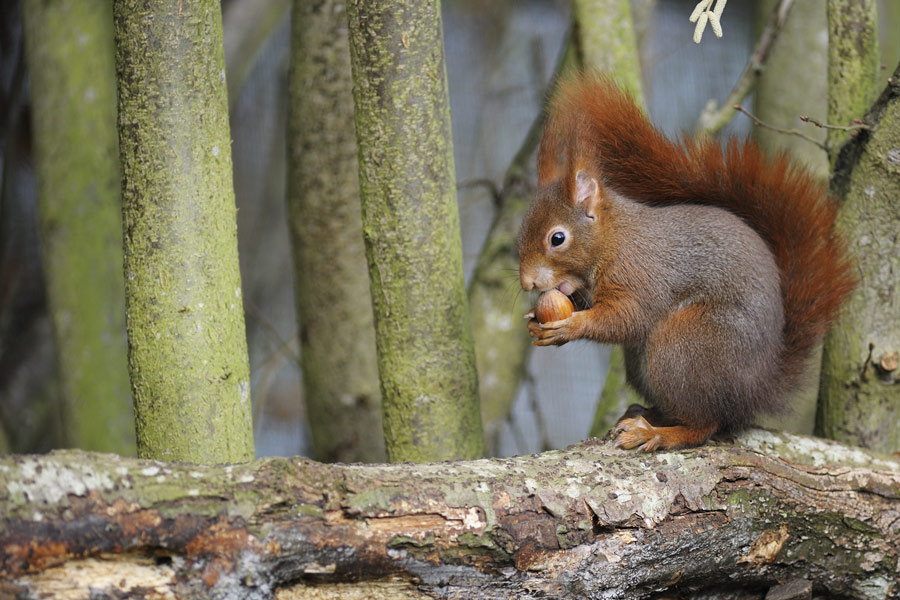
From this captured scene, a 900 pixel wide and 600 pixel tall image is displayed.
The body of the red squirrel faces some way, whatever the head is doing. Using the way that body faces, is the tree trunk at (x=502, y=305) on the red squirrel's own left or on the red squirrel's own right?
on the red squirrel's own right

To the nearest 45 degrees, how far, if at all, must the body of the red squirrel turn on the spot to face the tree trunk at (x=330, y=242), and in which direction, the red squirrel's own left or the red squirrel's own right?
approximately 45° to the red squirrel's own right

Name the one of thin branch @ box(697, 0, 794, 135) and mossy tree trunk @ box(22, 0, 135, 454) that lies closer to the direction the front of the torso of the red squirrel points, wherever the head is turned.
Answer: the mossy tree trunk

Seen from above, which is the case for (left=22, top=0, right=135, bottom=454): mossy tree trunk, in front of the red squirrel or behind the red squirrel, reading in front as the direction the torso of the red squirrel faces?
in front

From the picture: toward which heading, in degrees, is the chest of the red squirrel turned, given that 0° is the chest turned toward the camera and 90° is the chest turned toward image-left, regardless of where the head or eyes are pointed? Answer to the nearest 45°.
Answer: approximately 90°
